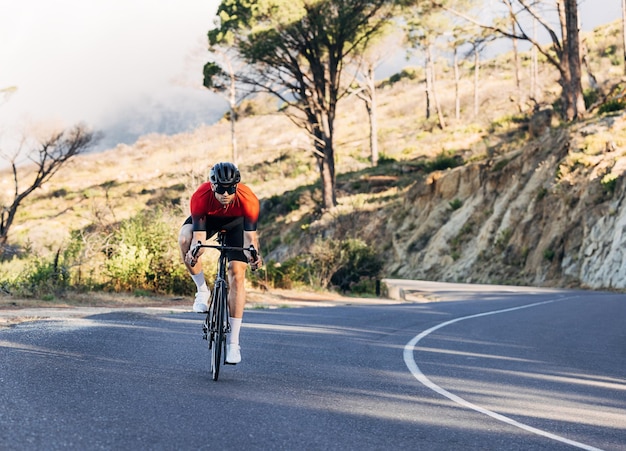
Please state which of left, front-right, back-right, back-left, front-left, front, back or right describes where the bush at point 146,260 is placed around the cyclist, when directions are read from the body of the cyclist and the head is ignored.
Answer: back

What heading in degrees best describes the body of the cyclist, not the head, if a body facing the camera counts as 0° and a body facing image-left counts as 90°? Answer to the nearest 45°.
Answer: approximately 0°

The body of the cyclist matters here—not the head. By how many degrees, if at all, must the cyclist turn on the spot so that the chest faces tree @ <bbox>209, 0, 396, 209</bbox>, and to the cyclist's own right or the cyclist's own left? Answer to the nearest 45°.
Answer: approximately 180°

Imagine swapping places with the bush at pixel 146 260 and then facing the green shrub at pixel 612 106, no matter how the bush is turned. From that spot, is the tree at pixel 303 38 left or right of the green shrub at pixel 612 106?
left

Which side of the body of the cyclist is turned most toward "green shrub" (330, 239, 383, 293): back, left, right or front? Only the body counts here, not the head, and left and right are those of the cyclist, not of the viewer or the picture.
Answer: back

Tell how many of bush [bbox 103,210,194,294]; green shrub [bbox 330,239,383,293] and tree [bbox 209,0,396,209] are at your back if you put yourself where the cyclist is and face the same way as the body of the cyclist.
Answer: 3

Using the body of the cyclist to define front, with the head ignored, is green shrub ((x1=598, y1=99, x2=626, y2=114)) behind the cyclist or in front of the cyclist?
behind
